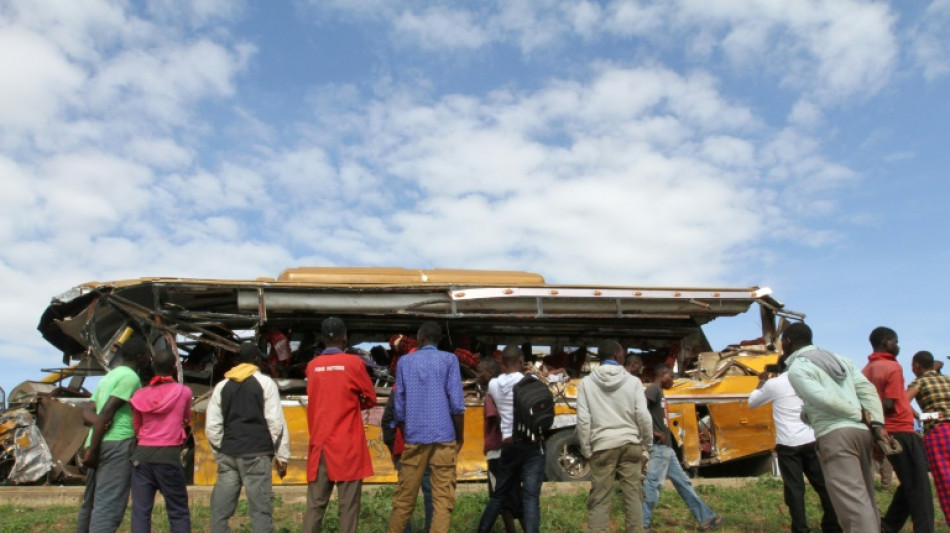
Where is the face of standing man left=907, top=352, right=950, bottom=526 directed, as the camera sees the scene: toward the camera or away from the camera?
away from the camera

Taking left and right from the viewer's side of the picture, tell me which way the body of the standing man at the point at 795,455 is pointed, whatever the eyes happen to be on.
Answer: facing away from the viewer and to the left of the viewer

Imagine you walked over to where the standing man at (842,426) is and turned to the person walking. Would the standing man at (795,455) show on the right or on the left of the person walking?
right

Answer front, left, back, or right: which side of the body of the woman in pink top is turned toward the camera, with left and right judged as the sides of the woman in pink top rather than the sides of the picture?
back

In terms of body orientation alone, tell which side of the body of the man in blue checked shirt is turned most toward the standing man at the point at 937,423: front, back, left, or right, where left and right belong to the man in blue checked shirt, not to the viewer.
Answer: right

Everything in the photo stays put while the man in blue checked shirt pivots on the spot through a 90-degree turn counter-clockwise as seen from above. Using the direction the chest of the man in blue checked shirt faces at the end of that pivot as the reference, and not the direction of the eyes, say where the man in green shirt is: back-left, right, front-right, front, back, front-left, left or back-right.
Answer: front

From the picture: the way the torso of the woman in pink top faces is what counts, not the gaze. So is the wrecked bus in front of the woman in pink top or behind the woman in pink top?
in front

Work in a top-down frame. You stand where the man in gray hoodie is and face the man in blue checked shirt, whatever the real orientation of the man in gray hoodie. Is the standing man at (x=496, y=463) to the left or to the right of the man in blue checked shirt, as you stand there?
right

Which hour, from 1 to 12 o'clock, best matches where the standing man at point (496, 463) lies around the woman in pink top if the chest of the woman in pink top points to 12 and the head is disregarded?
The standing man is roughly at 3 o'clock from the woman in pink top.

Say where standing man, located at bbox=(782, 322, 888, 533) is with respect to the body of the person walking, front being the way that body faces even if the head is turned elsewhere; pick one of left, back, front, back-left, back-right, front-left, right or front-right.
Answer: front-right

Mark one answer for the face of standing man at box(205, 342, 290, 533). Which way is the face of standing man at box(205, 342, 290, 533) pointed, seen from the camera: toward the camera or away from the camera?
away from the camera

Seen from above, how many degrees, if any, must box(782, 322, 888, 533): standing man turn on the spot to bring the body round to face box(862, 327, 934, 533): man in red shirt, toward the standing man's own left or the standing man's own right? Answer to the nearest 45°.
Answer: approximately 45° to the standing man's own right

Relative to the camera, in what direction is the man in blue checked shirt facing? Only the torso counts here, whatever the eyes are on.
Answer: away from the camera

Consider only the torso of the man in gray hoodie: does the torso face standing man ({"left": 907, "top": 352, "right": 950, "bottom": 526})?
no

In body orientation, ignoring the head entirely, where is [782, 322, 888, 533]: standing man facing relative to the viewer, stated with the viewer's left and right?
facing away from the viewer and to the left of the viewer

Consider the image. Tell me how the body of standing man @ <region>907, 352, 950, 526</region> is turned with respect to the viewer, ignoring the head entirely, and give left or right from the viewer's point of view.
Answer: facing away from the viewer and to the left of the viewer

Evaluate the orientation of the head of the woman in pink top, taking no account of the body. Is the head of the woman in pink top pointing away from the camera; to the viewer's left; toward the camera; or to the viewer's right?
away from the camera

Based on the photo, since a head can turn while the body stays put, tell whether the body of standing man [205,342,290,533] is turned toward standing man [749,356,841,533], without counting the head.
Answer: no

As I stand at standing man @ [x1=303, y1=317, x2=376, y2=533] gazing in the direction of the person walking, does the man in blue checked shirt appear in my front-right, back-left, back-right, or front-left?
front-right
